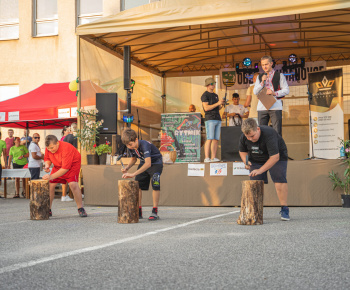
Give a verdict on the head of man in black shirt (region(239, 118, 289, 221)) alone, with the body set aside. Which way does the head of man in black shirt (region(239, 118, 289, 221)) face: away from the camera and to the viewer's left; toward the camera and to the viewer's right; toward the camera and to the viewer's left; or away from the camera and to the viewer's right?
toward the camera and to the viewer's left

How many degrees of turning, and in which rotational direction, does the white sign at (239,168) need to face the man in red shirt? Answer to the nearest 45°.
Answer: approximately 45° to its right

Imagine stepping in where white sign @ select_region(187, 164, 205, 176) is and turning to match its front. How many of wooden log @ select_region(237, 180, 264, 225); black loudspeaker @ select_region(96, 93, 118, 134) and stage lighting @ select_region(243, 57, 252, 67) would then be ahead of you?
1

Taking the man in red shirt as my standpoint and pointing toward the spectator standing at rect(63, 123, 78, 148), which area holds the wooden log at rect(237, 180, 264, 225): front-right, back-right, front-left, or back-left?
back-right

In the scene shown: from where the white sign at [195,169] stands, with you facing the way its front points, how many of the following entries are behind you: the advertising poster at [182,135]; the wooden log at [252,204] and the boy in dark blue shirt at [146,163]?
1

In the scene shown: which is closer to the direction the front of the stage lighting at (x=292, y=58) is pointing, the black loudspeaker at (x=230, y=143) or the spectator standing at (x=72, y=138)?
the black loudspeaker

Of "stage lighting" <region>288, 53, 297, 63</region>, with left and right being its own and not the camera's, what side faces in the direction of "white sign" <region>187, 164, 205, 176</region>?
front

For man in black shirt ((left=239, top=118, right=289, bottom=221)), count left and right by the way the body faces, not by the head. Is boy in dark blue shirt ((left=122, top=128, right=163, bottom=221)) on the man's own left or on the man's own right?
on the man's own right

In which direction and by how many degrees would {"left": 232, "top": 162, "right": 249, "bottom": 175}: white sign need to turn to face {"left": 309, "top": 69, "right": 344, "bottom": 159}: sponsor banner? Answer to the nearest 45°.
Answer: approximately 135° to its left

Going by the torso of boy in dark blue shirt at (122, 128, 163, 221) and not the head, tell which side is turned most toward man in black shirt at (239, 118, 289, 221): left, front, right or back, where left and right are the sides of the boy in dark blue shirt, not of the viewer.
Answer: back
